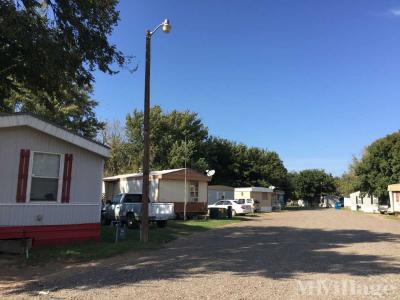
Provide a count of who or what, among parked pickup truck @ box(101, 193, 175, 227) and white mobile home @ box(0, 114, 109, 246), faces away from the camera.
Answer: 0

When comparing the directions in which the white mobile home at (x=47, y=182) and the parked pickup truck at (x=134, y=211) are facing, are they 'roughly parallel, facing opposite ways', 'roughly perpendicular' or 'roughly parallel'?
roughly perpendicular

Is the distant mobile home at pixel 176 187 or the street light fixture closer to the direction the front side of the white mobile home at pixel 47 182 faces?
the street light fixture

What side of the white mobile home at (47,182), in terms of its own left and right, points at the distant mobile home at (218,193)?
left

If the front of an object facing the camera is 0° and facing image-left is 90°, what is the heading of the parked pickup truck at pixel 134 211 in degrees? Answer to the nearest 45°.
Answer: approximately 45°
